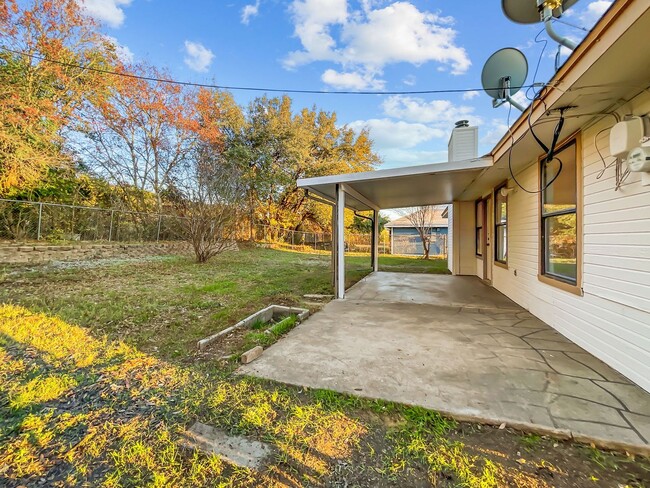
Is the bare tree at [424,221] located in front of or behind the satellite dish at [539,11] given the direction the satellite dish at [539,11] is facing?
in front

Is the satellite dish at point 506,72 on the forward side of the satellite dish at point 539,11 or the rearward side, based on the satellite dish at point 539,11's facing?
on the forward side

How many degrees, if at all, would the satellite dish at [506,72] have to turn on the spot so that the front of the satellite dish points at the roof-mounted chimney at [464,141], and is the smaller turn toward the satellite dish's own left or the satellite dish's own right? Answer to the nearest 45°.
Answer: approximately 45° to the satellite dish's own right

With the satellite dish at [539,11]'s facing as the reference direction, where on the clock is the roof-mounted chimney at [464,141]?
The roof-mounted chimney is roughly at 1 o'clock from the satellite dish.

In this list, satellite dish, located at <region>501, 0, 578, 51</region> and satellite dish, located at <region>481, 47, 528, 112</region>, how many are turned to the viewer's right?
0

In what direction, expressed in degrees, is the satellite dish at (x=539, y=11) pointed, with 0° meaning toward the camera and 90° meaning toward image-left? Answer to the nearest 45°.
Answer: approximately 135°

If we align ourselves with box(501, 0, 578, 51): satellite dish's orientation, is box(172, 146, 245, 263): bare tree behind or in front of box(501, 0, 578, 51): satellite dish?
in front

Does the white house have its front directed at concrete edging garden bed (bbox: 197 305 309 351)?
yes

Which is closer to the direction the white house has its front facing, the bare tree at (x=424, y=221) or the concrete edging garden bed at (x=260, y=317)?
the concrete edging garden bed

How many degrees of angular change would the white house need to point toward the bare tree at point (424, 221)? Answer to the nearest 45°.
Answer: approximately 90° to its right
